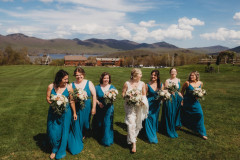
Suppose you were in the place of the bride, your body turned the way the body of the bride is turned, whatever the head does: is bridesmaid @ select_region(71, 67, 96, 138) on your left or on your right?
on your right

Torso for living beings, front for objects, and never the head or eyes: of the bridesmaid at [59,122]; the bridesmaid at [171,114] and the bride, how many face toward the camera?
3

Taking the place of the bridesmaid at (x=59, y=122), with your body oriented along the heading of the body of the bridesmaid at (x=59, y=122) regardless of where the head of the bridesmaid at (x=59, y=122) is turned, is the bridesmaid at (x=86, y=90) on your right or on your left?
on your left

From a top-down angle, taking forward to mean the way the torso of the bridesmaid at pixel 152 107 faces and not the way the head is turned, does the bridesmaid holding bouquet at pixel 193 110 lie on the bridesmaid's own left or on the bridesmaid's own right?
on the bridesmaid's own left

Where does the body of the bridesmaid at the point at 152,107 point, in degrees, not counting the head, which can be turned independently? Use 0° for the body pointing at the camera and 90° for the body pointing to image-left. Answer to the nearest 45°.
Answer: approximately 0°

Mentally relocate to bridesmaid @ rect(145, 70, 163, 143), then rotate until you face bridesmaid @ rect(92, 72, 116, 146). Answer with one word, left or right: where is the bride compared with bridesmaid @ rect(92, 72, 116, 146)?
left
